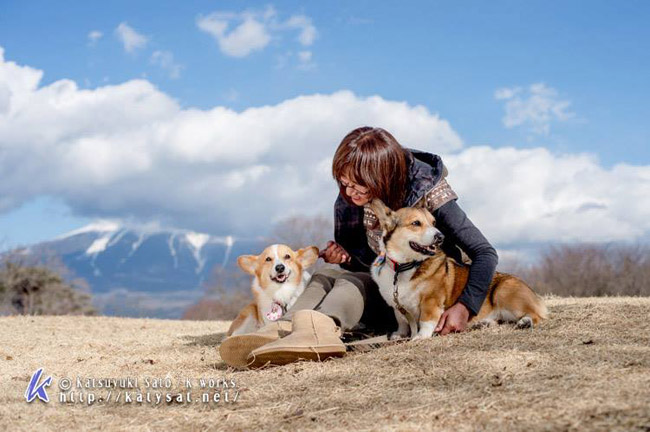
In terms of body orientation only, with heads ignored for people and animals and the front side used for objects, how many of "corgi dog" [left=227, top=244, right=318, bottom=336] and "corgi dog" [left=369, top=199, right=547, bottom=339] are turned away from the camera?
0

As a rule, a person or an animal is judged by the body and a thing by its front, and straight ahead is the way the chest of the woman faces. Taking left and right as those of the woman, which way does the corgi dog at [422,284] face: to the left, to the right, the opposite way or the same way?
the same way

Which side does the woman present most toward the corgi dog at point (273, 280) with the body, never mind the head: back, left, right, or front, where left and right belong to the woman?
right

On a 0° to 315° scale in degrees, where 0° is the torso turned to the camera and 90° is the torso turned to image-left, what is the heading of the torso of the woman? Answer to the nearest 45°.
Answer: approximately 45°

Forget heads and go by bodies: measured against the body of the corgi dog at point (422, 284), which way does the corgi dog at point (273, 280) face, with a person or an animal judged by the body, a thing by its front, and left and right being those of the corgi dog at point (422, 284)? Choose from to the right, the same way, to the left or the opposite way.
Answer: to the left

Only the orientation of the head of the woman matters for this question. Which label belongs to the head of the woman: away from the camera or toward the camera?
toward the camera

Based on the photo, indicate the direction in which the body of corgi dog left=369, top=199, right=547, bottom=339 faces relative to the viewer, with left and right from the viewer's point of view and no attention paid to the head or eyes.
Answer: facing the viewer and to the left of the viewer
